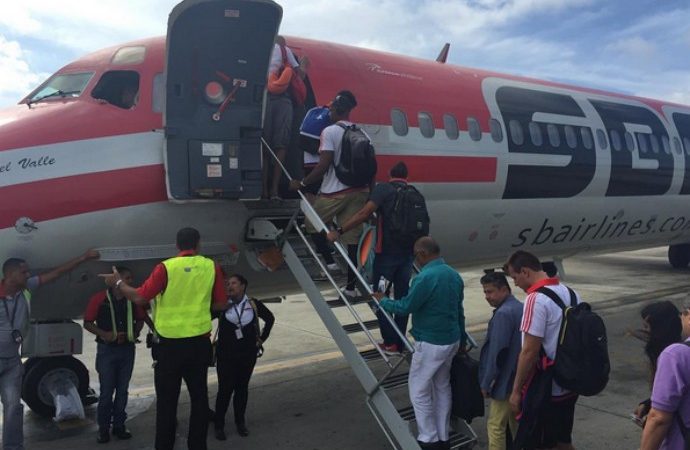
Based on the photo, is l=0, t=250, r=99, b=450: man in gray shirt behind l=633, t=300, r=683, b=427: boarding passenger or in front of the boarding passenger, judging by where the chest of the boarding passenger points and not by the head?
in front

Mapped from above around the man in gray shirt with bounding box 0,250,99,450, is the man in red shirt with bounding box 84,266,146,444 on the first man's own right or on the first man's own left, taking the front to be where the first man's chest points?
on the first man's own left

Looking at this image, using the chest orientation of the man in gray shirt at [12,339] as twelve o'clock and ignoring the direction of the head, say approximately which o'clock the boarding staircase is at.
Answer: The boarding staircase is roughly at 11 o'clock from the man in gray shirt.

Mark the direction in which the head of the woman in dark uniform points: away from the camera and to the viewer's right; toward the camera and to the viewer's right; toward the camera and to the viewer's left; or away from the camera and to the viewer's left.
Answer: toward the camera and to the viewer's left

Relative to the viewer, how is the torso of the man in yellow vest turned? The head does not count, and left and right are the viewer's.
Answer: facing away from the viewer

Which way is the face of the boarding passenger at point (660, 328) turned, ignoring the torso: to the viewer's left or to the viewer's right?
to the viewer's left

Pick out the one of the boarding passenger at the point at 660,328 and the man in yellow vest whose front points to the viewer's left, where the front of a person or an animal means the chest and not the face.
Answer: the boarding passenger

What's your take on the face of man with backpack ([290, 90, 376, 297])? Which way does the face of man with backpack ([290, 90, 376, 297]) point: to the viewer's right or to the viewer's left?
to the viewer's left

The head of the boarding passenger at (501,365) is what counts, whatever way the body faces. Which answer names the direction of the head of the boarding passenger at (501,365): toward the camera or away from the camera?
toward the camera

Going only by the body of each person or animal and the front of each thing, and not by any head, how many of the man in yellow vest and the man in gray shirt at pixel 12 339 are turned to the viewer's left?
0

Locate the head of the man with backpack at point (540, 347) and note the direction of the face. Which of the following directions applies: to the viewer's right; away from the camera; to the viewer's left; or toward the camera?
to the viewer's left

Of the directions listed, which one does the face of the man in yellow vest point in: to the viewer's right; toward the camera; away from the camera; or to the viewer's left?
away from the camera

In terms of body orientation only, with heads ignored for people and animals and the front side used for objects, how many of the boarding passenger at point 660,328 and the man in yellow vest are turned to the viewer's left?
1

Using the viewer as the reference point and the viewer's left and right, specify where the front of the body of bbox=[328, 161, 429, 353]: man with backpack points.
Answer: facing away from the viewer and to the left of the viewer

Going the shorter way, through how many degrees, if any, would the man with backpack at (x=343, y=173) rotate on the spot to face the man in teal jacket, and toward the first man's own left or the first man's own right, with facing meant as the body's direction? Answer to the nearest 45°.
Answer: approximately 180°

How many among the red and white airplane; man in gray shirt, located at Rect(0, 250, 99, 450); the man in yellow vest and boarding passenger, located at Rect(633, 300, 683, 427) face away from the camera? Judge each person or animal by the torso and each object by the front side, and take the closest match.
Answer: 1

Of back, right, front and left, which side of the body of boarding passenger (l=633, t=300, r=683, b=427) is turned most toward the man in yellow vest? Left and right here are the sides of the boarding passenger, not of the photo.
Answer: front

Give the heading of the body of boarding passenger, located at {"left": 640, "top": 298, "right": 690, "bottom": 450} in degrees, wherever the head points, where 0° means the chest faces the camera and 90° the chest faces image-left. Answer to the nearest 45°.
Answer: approximately 135°

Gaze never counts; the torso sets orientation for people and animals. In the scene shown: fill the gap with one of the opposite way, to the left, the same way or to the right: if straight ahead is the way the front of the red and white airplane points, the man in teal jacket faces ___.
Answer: to the right

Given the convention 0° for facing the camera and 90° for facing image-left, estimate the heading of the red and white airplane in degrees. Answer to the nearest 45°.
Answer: approximately 45°

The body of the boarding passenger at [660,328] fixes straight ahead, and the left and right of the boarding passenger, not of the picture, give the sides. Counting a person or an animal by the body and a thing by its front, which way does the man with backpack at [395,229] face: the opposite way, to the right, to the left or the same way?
the same way
